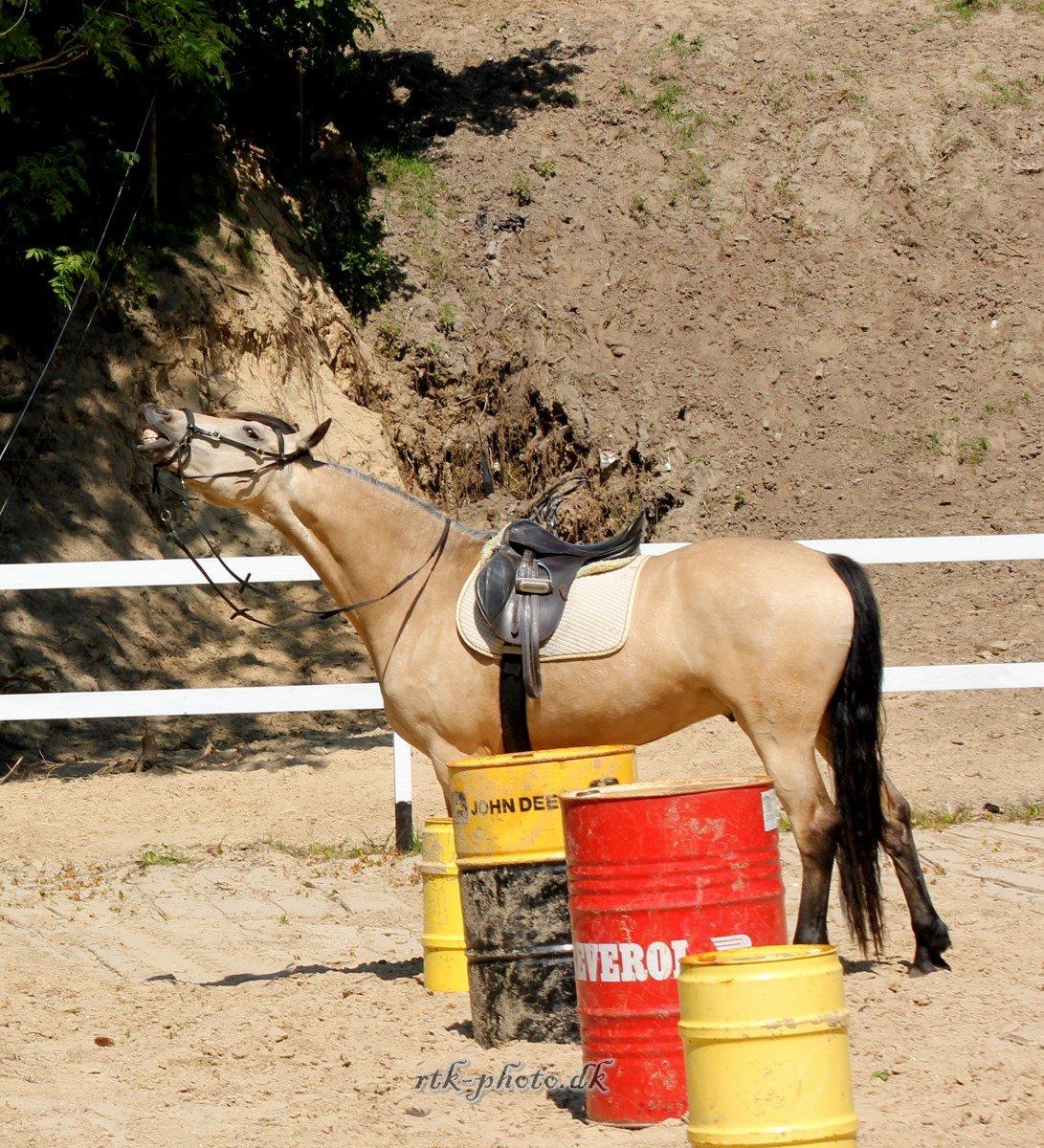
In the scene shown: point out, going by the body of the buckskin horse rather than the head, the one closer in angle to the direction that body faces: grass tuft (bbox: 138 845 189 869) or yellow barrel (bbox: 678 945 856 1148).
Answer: the grass tuft

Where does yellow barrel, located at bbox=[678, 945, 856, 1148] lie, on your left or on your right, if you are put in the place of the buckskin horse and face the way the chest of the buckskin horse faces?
on your left

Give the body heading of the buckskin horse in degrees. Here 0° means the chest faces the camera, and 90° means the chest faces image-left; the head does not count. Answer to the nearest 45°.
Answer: approximately 90°

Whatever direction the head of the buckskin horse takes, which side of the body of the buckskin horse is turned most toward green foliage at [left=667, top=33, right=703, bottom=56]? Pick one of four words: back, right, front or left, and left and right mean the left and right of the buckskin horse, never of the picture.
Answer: right

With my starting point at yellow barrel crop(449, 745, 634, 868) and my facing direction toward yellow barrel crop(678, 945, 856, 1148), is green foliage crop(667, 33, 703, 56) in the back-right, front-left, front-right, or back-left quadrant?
back-left

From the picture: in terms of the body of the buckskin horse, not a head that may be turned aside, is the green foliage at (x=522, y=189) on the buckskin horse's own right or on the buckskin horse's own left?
on the buckskin horse's own right

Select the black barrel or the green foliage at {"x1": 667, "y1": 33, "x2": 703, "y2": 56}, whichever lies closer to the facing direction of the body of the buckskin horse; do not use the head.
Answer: the black barrel

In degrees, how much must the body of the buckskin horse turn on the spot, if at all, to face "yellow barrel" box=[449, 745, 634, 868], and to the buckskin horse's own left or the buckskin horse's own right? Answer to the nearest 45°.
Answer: approximately 45° to the buckskin horse's own left

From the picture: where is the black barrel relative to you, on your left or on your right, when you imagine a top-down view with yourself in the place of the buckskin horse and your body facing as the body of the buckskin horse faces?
on your left

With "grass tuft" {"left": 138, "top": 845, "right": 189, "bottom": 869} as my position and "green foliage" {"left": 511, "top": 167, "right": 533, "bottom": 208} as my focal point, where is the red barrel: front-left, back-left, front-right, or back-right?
back-right

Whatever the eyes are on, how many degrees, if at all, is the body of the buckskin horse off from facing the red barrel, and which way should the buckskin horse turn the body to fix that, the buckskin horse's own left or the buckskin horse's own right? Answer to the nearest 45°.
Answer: approximately 90° to the buckskin horse's own left
